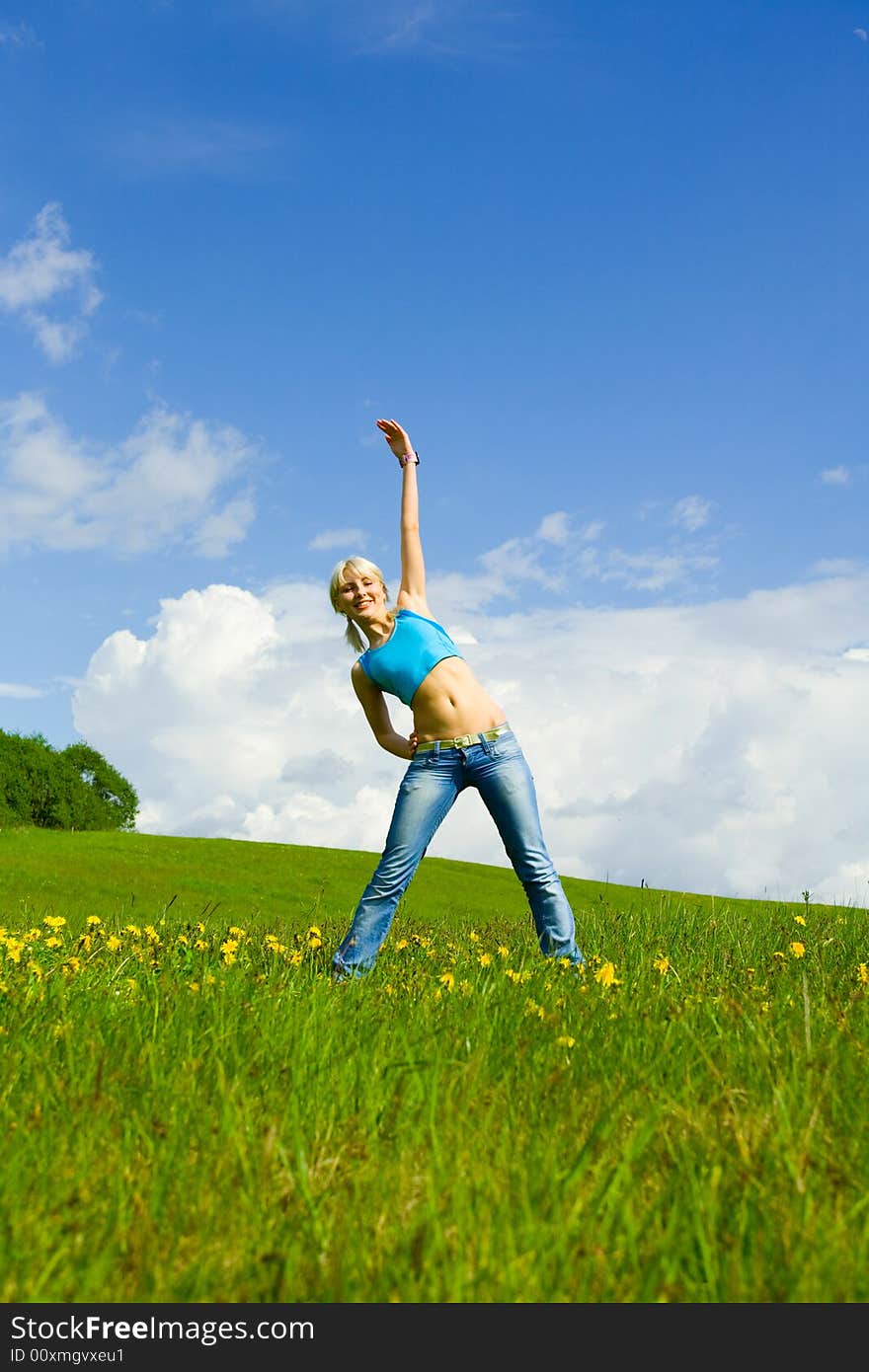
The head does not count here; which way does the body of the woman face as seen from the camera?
toward the camera

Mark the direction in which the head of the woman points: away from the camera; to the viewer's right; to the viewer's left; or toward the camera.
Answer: toward the camera
